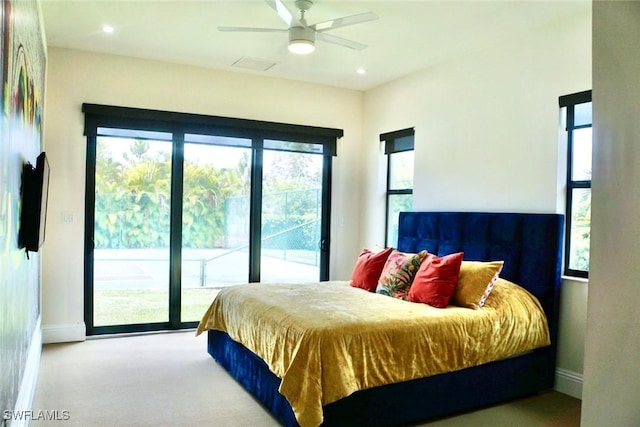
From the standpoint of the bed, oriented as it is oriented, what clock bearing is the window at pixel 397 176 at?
The window is roughly at 4 o'clock from the bed.

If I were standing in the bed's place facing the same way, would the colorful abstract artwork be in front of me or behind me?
in front

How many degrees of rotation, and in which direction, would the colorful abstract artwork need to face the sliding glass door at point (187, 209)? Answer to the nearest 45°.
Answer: approximately 45° to its left

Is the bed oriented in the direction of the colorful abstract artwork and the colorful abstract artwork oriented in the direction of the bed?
yes

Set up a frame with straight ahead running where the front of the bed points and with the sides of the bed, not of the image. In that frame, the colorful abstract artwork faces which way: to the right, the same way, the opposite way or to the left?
the opposite way

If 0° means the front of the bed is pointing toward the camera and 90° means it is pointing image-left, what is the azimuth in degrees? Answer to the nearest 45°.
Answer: approximately 45°

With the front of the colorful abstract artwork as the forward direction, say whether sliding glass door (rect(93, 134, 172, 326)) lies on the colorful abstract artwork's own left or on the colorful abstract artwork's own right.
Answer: on the colorful abstract artwork's own left

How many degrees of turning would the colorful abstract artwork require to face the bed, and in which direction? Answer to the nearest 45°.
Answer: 0° — it already faces it

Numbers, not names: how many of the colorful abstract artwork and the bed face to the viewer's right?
1

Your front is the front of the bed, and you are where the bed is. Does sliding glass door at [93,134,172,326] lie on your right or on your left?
on your right

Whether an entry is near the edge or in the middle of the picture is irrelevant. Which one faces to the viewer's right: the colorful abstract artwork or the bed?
the colorful abstract artwork

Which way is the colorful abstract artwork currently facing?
to the viewer's right

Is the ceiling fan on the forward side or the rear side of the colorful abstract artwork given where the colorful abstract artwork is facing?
on the forward side
